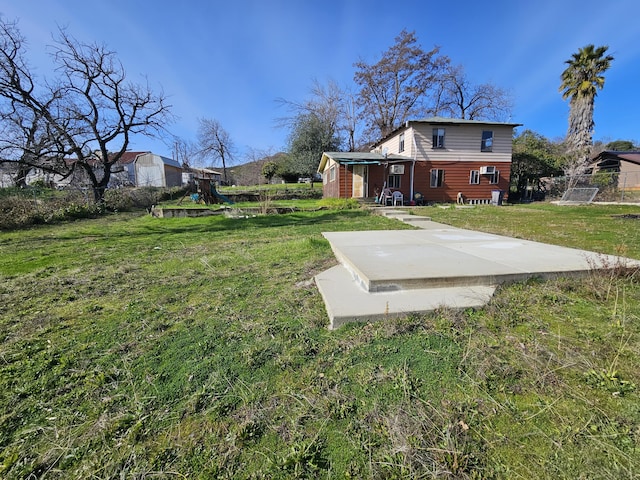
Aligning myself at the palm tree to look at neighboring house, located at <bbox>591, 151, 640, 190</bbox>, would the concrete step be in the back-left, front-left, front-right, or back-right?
back-right

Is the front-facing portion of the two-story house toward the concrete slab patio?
yes

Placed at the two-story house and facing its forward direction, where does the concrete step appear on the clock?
The concrete step is roughly at 12 o'clock from the two-story house.

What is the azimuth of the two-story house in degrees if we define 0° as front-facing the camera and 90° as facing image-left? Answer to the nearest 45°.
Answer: approximately 0°

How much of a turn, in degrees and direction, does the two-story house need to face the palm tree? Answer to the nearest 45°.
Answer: approximately 135° to its left

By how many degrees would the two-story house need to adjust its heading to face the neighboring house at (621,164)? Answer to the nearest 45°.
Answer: approximately 135° to its left

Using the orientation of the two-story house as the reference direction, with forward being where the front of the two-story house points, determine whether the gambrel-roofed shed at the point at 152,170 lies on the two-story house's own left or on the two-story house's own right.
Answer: on the two-story house's own right

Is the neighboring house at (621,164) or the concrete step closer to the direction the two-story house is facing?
the concrete step
